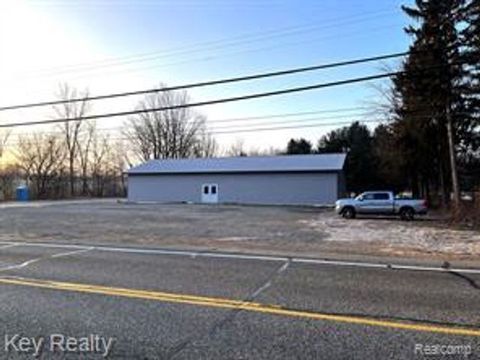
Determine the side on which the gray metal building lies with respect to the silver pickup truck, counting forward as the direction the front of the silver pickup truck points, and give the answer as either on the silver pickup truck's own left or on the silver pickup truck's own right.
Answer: on the silver pickup truck's own right

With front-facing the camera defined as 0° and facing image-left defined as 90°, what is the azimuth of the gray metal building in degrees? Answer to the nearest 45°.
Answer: approximately 0°

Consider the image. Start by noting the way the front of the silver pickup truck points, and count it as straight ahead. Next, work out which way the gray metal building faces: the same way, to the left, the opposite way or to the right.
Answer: to the left

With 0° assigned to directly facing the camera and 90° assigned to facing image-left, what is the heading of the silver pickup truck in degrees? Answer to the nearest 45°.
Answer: approximately 90°

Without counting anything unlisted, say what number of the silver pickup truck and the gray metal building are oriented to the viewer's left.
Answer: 1
